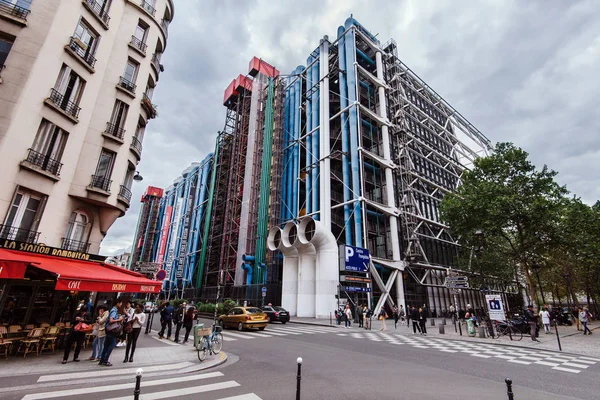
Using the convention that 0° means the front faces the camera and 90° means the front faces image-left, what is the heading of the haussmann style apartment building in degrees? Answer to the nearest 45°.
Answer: approximately 315°

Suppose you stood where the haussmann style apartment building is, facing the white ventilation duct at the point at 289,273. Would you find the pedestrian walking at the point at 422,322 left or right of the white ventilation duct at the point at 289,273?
right

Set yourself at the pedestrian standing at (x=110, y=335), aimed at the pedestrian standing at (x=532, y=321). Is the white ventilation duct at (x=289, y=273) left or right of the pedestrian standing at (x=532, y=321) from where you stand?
left

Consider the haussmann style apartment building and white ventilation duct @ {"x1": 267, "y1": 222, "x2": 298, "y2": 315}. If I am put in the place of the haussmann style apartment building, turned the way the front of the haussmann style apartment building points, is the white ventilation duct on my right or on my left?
on my left

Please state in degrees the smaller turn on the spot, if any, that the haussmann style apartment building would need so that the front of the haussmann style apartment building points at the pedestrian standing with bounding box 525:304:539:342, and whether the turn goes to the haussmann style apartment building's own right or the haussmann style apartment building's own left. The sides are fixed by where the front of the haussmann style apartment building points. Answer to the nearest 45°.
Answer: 0° — it already faces them

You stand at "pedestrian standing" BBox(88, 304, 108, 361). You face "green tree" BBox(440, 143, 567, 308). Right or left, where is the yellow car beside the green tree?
left

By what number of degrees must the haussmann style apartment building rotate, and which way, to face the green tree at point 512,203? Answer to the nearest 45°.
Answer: approximately 45° to its left

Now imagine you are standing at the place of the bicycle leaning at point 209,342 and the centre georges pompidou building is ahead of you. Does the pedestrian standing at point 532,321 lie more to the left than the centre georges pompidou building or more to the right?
right
